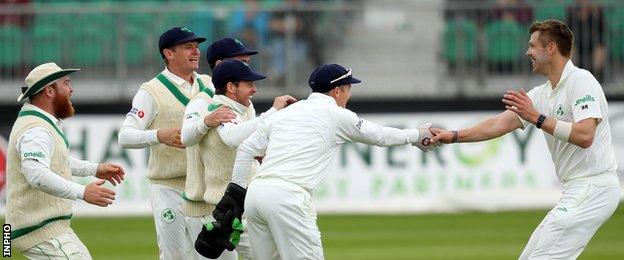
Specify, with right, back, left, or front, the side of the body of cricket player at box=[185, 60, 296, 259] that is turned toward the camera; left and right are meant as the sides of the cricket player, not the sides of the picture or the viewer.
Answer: right

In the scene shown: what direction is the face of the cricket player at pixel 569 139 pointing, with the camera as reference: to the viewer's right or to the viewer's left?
to the viewer's left

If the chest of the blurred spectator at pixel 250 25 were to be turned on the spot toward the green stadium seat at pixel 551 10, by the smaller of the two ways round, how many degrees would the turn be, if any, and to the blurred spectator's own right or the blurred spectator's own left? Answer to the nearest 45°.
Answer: approximately 90° to the blurred spectator's own left

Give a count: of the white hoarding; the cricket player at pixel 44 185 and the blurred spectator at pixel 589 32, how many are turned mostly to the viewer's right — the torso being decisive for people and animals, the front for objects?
1

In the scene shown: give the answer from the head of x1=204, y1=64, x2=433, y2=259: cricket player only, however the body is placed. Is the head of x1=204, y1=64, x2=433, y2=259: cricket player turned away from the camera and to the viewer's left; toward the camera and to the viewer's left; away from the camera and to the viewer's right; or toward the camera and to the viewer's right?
away from the camera and to the viewer's right

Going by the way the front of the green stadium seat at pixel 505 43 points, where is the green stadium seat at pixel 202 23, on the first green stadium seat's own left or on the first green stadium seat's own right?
on the first green stadium seat's own right

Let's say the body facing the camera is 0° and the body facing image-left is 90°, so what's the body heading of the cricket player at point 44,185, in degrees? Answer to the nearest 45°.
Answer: approximately 270°

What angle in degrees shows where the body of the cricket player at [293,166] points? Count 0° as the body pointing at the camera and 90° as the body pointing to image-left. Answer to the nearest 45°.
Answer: approximately 225°
